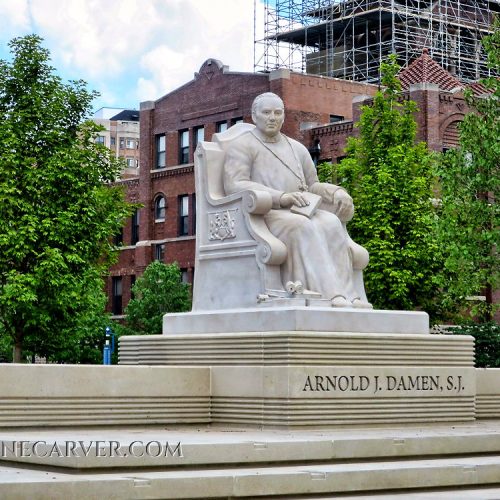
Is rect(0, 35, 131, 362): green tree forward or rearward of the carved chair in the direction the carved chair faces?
rearward

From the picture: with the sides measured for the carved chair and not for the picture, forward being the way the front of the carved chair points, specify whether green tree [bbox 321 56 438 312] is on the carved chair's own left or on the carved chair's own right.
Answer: on the carved chair's own left

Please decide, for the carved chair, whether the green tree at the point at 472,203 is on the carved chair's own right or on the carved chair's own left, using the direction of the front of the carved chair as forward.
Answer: on the carved chair's own left

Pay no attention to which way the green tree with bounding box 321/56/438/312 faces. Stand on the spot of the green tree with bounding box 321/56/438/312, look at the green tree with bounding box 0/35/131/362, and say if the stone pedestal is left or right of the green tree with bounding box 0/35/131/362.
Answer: left

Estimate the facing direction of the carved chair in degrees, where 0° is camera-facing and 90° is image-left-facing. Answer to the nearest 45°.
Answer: approximately 315°
